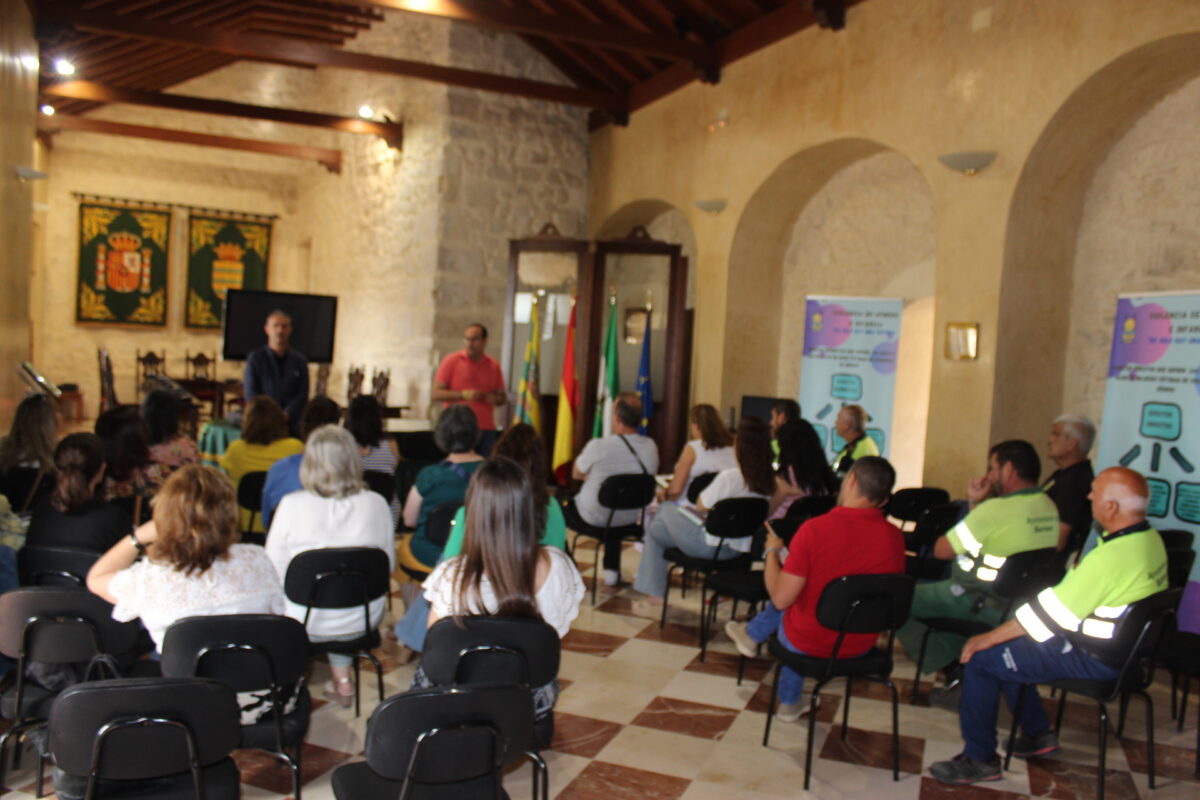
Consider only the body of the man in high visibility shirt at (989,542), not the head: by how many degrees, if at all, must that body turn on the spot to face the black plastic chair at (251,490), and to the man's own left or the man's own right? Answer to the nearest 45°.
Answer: approximately 45° to the man's own left

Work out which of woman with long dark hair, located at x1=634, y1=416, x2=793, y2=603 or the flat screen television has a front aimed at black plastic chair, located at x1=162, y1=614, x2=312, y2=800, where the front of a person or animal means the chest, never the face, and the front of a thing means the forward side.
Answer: the flat screen television

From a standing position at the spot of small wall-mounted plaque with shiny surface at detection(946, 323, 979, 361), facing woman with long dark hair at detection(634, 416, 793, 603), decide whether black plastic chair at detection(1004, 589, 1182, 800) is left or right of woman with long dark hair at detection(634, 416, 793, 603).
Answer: left

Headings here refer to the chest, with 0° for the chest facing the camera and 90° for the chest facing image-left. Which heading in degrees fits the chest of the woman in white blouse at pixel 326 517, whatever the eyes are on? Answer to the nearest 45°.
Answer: approximately 180°

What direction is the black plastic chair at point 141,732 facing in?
away from the camera

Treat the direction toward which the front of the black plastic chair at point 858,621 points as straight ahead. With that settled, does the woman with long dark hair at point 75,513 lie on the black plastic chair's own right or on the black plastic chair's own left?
on the black plastic chair's own left

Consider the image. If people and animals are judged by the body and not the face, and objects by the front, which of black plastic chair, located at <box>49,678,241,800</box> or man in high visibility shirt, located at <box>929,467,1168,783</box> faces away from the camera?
the black plastic chair

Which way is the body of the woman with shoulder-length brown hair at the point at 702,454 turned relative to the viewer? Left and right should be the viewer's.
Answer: facing away from the viewer and to the left of the viewer

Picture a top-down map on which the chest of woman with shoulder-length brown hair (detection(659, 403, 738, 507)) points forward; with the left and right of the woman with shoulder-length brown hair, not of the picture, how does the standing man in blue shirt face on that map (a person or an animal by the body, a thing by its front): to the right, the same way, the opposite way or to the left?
the opposite way

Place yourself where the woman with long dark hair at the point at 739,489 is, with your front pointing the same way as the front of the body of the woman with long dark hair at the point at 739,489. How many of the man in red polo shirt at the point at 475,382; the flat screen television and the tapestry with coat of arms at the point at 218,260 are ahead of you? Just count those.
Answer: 3

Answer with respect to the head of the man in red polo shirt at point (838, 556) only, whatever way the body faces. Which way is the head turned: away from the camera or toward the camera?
away from the camera

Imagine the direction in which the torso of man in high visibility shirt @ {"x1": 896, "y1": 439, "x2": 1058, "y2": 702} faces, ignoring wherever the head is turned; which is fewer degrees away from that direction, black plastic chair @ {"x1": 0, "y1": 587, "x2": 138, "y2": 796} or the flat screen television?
the flat screen television

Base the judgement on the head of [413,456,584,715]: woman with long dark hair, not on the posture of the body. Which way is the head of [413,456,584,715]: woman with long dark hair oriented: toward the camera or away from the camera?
away from the camera

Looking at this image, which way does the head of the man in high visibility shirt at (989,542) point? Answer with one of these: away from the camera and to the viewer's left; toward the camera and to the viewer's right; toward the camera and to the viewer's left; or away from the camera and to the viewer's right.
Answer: away from the camera and to the viewer's left
